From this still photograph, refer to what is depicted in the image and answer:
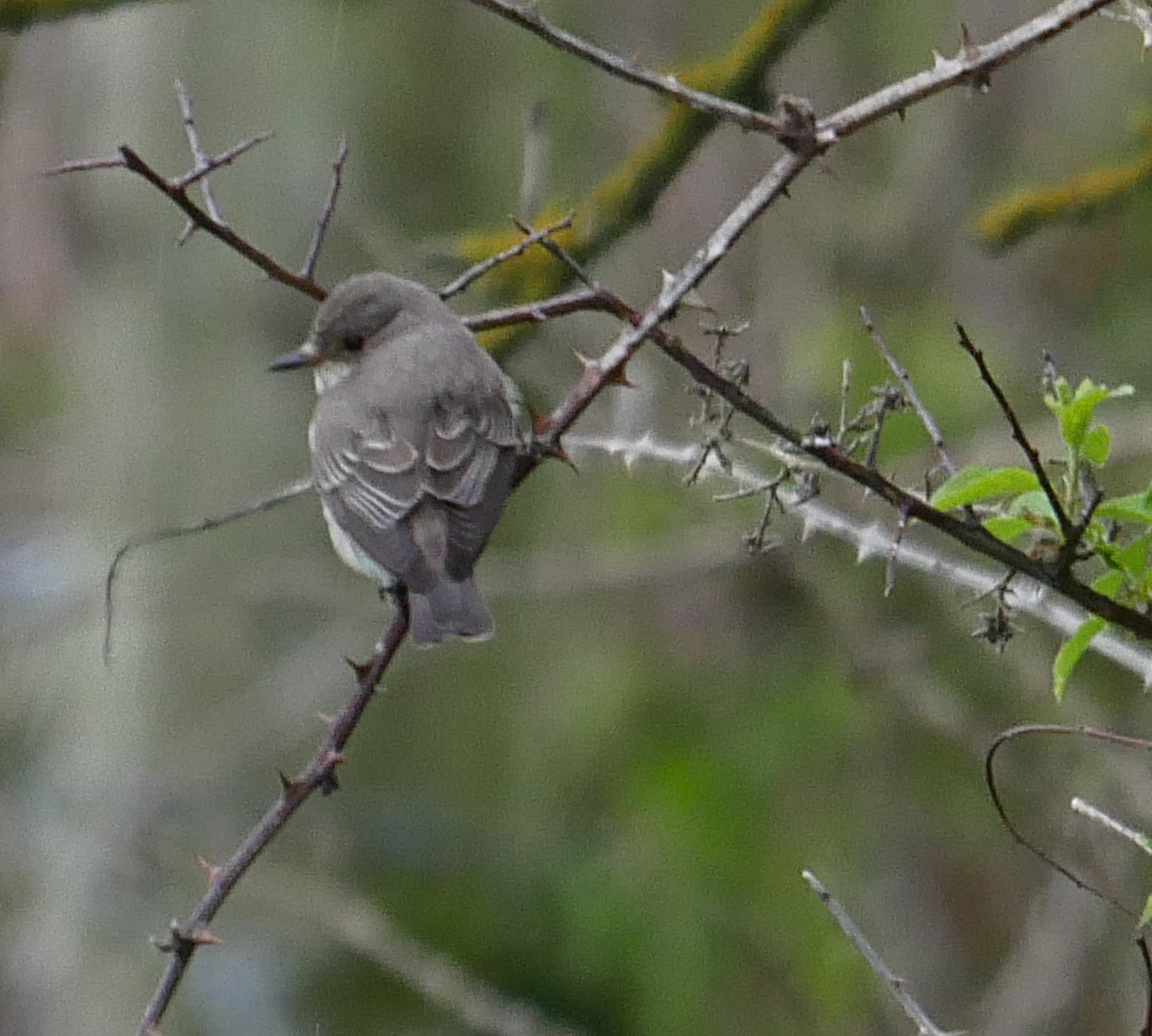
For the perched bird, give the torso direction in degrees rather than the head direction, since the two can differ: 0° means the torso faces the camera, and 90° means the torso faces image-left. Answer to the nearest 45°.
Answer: approximately 180°

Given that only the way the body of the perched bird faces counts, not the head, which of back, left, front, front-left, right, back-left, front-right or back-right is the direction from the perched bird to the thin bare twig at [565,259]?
right

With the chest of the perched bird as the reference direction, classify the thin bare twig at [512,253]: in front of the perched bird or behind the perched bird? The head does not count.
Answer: in front
